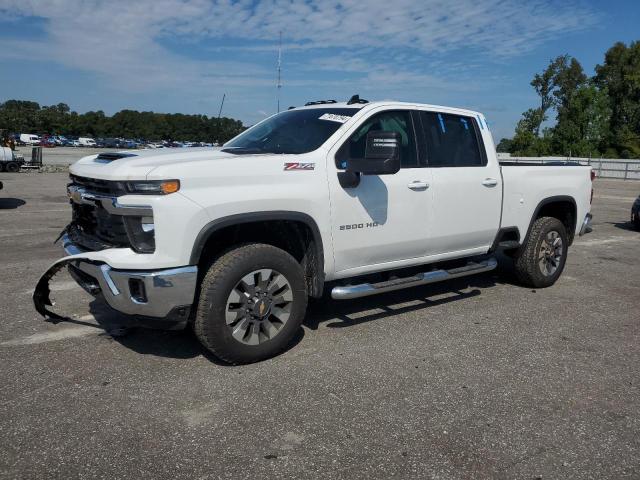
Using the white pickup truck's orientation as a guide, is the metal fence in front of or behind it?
behind

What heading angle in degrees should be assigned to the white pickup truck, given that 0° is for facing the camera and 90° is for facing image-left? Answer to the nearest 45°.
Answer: approximately 45°
